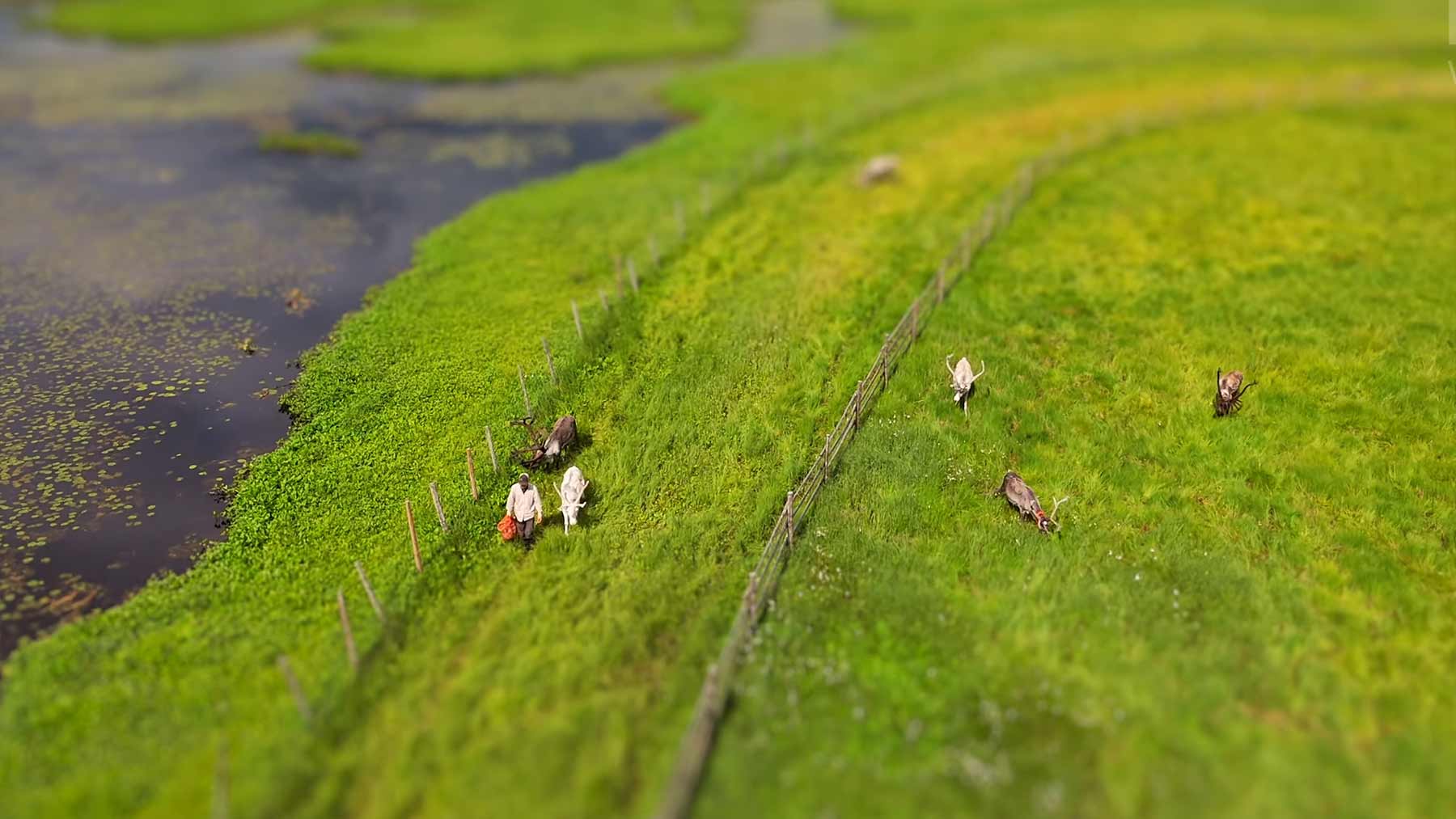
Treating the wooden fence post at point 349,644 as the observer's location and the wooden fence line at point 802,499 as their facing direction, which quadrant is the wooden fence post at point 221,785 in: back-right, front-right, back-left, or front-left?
back-right

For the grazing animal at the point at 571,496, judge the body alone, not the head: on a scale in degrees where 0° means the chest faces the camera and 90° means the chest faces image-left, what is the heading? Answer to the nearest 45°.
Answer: approximately 0°

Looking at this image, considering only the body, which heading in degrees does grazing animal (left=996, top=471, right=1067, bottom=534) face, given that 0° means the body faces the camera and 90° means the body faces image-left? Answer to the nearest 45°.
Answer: approximately 315°

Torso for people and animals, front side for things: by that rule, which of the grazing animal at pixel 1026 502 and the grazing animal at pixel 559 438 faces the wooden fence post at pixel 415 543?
the grazing animal at pixel 559 438

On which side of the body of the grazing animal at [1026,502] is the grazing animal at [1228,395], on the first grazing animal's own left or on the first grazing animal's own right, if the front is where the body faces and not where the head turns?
on the first grazing animal's own left

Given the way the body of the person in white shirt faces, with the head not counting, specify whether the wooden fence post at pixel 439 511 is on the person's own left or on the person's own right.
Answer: on the person's own right

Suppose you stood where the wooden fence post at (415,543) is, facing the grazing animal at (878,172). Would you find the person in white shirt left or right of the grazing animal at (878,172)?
right

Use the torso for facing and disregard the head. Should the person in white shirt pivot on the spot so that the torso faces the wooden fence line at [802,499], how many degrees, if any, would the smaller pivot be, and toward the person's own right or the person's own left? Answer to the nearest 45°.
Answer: approximately 90° to the person's own left

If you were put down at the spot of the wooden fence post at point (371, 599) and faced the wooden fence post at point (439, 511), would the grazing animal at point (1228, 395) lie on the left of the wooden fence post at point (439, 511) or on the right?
right
